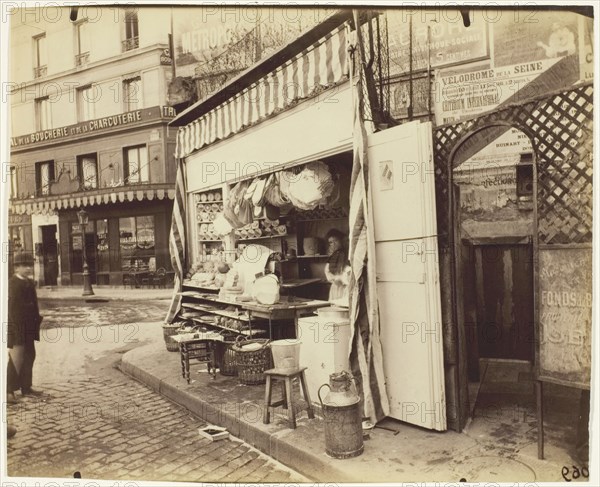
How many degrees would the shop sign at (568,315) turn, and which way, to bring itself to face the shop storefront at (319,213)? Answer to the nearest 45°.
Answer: approximately 135° to its right

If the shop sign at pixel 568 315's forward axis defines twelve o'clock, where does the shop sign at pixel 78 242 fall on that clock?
the shop sign at pixel 78 242 is roughly at 3 o'clock from the shop sign at pixel 568 315.

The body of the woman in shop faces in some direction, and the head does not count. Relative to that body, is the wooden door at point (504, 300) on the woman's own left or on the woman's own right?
on the woman's own left

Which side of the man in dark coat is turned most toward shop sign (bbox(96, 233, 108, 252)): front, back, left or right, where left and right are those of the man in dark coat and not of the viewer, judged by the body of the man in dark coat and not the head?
left

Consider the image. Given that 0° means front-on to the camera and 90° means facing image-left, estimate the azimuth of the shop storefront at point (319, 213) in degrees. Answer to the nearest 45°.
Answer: approximately 45°

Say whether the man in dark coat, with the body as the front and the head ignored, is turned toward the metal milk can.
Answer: yes

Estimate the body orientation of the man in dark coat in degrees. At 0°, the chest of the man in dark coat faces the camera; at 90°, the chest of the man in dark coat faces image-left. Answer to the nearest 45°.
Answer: approximately 315°

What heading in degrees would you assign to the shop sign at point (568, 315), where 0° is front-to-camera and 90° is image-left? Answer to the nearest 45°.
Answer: approximately 0°
